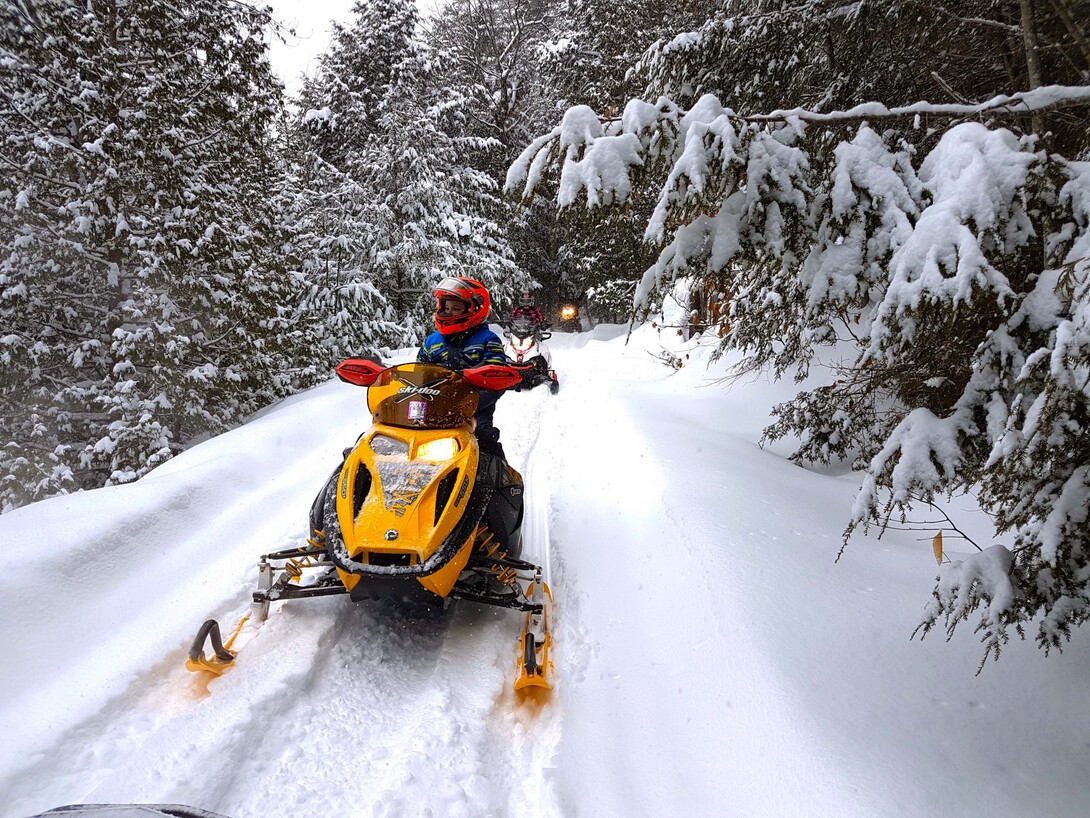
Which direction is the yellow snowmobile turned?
toward the camera

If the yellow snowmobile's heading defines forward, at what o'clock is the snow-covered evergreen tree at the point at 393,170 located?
The snow-covered evergreen tree is roughly at 6 o'clock from the yellow snowmobile.

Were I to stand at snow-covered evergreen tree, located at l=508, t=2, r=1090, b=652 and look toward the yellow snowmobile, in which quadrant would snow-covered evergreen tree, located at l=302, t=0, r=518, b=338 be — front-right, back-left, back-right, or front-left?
front-right

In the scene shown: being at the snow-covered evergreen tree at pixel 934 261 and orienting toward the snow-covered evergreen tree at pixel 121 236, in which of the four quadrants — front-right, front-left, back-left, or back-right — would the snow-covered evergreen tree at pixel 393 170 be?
front-right

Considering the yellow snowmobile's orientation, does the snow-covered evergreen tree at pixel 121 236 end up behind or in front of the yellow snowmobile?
behind
